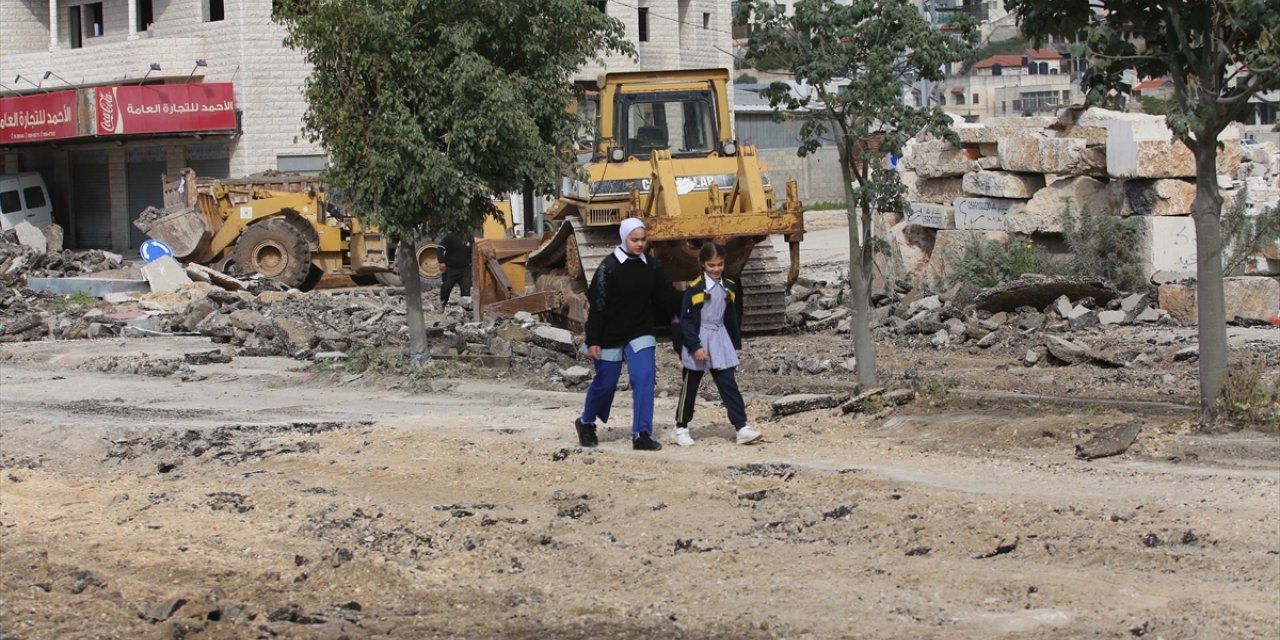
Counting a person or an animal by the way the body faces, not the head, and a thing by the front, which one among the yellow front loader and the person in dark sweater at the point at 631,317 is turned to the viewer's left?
the yellow front loader

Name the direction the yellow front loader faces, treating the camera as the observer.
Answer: facing to the left of the viewer

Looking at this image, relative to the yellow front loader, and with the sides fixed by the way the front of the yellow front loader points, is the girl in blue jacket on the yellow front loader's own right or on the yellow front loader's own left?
on the yellow front loader's own left

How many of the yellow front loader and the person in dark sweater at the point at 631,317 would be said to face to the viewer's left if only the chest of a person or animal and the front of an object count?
1

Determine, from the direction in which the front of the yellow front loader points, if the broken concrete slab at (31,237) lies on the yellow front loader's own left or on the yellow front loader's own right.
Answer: on the yellow front loader's own right

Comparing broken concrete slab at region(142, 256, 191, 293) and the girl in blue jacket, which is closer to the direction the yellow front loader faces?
the broken concrete slab
